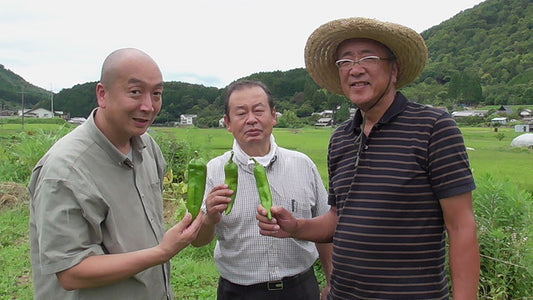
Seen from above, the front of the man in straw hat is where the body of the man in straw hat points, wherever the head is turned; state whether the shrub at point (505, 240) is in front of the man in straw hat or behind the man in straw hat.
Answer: behind

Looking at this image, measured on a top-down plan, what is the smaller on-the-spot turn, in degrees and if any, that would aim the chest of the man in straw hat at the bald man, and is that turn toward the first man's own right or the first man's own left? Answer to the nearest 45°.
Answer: approximately 45° to the first man's own right

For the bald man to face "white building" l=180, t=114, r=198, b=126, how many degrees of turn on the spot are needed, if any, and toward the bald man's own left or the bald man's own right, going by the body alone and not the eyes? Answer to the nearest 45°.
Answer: approximately 135° to the bald man's own left

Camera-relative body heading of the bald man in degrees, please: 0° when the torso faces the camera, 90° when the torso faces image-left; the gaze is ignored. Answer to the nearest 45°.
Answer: approximately 315°

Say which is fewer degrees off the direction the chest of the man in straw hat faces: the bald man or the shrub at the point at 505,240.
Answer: the bald man

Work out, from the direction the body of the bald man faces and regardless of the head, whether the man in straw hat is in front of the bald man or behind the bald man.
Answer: in front

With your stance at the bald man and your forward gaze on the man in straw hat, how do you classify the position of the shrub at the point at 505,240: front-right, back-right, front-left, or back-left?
front-left

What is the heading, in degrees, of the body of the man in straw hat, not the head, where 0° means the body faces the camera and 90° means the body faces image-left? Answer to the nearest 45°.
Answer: approximately 45°

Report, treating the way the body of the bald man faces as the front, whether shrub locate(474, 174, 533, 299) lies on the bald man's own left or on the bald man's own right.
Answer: on the bald man's own left

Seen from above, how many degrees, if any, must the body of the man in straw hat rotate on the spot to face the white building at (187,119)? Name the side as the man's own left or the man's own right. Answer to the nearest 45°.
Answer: approximately 90° to the man's own right

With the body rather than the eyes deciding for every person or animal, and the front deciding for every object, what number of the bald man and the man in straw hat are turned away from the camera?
0

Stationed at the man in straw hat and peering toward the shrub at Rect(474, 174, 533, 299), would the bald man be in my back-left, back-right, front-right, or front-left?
back-left
